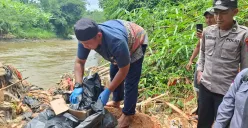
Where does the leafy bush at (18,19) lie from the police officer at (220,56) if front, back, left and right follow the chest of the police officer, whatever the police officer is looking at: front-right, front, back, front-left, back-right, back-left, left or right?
right

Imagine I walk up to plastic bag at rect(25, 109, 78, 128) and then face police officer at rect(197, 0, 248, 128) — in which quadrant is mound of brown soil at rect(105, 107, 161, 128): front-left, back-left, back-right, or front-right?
front-left

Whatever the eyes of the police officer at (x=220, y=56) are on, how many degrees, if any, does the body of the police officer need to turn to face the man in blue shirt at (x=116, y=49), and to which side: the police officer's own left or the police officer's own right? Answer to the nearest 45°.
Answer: approximately 45° to the police officer's own right

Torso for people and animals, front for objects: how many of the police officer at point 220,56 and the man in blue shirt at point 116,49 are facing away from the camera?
0

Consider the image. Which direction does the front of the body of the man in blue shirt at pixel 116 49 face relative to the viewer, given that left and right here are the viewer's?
facing the viewer and to the left of the viewer

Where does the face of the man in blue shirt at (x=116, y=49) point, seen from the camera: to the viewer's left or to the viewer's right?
to the viewer's left

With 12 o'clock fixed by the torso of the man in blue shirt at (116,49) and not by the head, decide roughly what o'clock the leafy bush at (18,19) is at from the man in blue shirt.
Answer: The leafy bush is roughly at 4 o'clock from the man in blue shirt.

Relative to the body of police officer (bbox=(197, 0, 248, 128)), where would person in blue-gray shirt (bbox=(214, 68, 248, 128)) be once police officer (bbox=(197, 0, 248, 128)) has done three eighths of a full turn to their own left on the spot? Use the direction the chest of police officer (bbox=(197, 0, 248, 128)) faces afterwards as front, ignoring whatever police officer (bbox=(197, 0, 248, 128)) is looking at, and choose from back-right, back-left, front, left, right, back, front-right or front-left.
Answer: right
